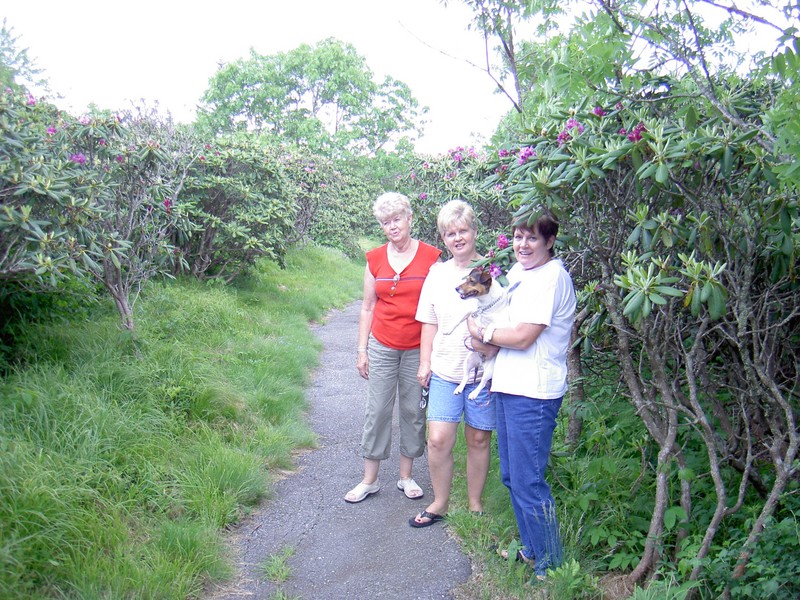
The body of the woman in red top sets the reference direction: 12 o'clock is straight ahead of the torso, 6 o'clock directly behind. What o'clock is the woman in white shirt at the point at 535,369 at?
The woman in white shirt is roughly at 11 o'clock from the woman in red top.

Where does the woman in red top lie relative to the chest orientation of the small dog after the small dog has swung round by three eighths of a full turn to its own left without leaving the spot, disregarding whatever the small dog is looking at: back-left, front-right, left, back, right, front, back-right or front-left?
back-left

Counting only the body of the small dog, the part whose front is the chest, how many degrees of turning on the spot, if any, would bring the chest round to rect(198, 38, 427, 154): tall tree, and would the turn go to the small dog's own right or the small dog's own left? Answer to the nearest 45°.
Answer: approximately 135° to the small dog's own right

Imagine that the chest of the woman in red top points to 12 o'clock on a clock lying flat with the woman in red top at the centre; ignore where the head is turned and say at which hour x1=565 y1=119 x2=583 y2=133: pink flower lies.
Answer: The pink flower is roughly at 8 o'clock from the woman in red top.

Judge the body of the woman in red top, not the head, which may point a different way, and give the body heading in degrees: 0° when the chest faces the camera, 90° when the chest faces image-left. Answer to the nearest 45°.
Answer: approximately 0°

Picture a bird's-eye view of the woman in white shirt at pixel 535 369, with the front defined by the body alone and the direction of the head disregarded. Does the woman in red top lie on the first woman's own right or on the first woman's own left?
on the first woman's own right
